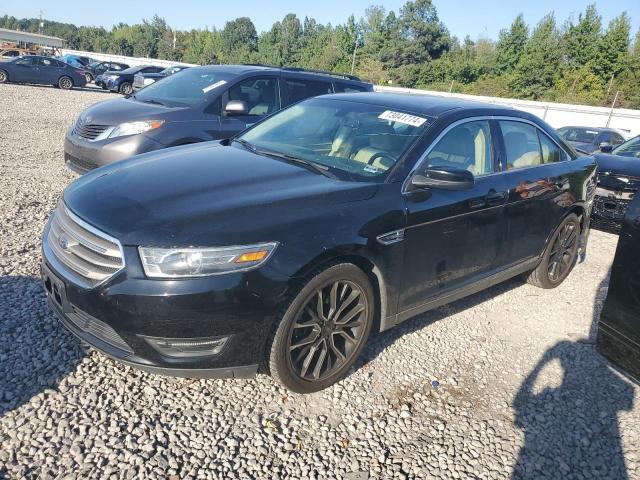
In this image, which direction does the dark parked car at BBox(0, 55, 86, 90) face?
to the viewer's left

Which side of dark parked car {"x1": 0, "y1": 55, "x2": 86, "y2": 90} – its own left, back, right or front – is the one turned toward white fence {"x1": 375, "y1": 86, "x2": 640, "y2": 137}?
back

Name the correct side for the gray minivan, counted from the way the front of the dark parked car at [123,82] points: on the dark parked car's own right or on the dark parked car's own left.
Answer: on the dark parked car's own left

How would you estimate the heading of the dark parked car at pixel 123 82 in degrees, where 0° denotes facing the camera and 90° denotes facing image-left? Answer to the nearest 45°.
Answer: approximately 45°

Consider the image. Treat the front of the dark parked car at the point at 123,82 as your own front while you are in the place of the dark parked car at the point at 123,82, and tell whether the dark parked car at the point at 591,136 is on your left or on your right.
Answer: on your left

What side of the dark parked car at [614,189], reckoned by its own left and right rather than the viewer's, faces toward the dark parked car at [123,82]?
right

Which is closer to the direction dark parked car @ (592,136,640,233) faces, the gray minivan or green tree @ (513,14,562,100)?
the gray minivan

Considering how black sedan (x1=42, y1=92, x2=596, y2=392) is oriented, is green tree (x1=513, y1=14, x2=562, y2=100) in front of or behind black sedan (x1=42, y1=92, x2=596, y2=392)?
behind
